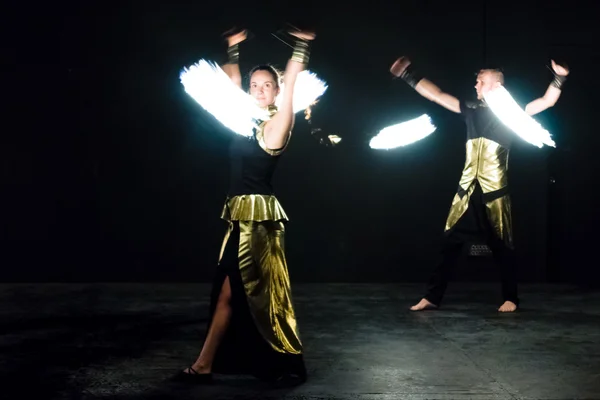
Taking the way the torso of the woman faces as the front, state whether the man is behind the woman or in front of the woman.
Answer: behind

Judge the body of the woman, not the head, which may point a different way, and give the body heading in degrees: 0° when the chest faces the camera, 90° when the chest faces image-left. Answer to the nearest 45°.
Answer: approximately 45°
